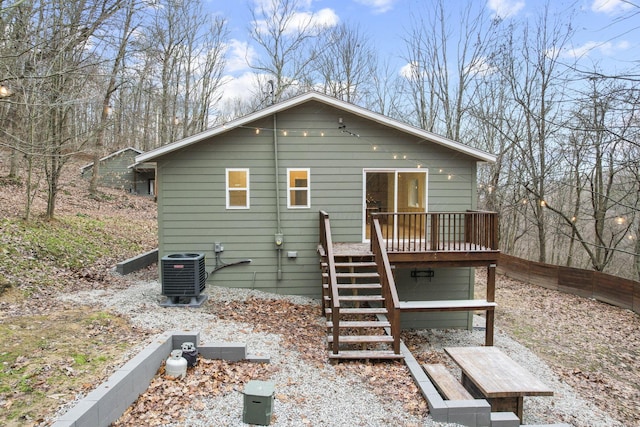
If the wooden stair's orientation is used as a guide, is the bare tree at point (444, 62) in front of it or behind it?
behind

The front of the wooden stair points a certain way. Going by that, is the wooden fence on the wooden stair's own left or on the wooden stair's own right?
on the wooden stair's own left

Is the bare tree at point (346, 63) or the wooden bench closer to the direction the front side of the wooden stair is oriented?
the wooden bench

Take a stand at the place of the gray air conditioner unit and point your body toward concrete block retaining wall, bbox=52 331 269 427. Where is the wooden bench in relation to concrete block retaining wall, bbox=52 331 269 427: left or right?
left

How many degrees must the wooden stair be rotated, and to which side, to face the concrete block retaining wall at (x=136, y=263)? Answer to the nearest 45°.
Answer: approximately 135° to its right

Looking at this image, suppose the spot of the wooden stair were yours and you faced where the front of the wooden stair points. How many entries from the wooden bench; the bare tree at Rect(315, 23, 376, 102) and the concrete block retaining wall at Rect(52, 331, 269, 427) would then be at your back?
1

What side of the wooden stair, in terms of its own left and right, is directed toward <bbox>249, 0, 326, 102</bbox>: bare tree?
back

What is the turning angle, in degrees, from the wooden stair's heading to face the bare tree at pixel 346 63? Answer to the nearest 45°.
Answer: approximately 180°

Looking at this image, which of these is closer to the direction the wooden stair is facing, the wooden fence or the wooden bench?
the wooden bench

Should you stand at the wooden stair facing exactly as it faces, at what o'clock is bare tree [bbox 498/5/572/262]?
The bare tree is roughly at 7 o'clock from the wooden stair.

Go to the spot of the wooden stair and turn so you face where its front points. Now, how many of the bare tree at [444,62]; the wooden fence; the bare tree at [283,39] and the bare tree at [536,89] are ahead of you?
0

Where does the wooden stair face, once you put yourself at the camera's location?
facing the viewer

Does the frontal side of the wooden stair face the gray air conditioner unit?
no

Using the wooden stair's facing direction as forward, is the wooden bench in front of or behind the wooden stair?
in front
